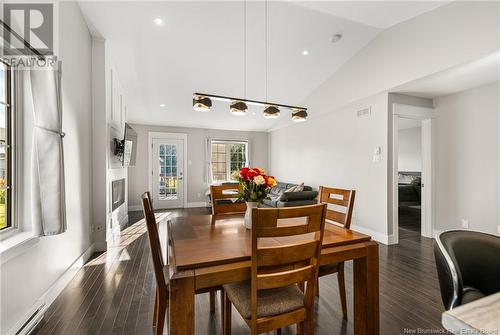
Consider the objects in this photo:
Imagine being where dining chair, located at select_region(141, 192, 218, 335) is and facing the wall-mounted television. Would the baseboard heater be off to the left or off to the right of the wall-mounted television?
left

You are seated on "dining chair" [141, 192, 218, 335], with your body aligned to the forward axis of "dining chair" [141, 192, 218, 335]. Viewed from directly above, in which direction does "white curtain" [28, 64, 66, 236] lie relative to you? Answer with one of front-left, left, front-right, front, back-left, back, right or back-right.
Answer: back-left

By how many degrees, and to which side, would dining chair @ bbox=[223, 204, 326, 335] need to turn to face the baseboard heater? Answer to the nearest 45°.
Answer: approximately 45° to its left

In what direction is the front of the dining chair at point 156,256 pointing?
to the viewer's right

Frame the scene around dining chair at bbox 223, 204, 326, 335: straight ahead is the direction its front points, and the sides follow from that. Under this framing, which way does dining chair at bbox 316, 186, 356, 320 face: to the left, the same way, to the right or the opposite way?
to the left

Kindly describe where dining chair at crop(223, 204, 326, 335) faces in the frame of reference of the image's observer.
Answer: facing away from the viewer and to the left of the viewer

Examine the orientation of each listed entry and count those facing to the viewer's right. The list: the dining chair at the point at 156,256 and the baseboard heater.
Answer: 2

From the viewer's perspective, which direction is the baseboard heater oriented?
to the viewer's right
